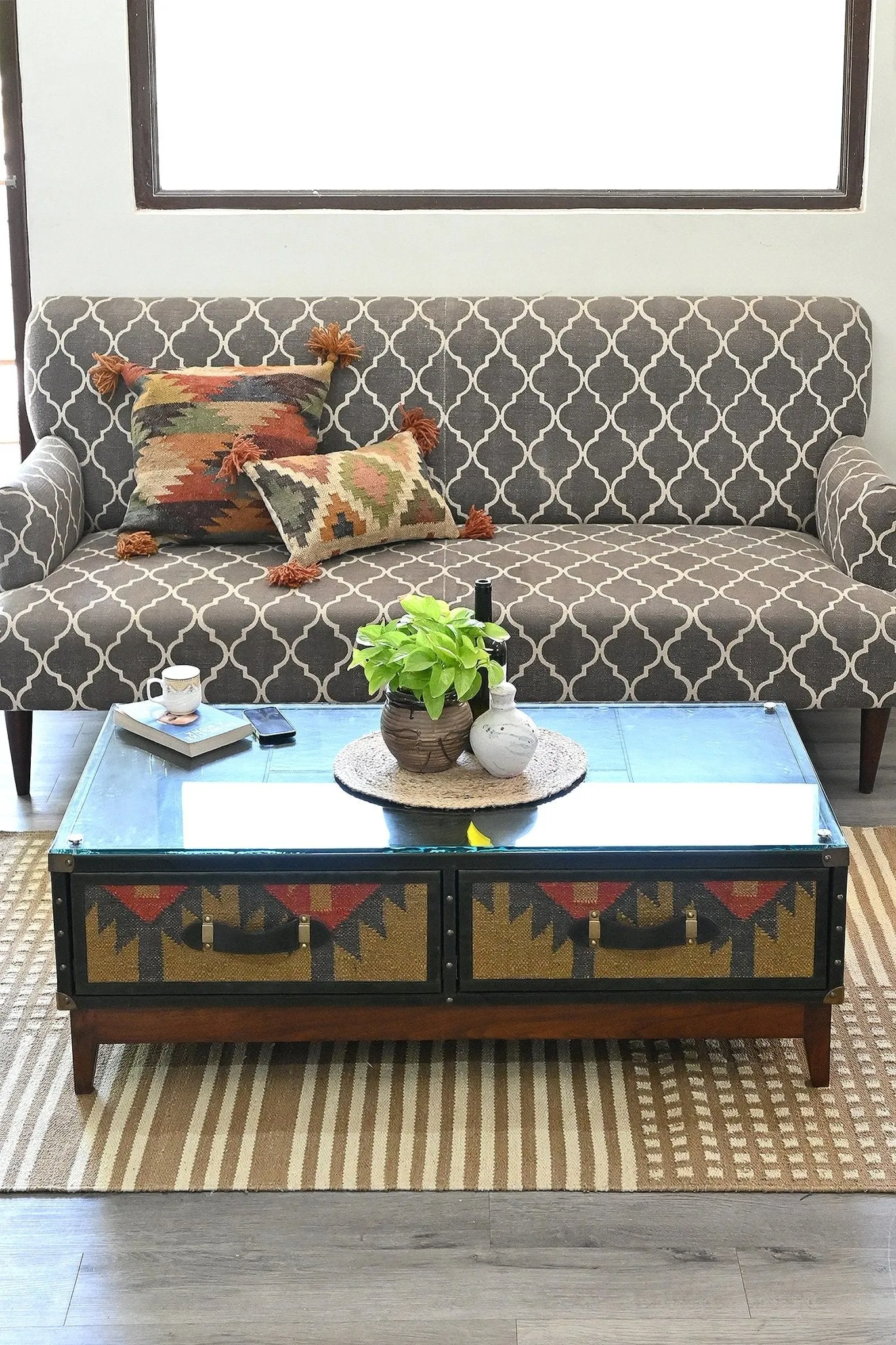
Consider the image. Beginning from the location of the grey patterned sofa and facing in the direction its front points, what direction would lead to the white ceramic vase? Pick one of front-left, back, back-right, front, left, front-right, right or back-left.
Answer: front

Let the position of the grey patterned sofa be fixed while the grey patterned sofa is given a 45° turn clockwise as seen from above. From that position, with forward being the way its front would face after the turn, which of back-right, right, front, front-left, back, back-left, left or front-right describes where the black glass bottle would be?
front-left

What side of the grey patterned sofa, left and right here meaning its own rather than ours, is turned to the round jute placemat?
front

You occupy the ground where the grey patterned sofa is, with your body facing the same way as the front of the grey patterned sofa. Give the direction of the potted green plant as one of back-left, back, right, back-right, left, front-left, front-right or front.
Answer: front

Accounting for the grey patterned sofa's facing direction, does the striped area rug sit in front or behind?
in front

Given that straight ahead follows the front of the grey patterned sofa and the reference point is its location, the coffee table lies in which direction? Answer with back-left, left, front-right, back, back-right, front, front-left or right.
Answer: front

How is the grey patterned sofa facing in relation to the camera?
toward the camera
